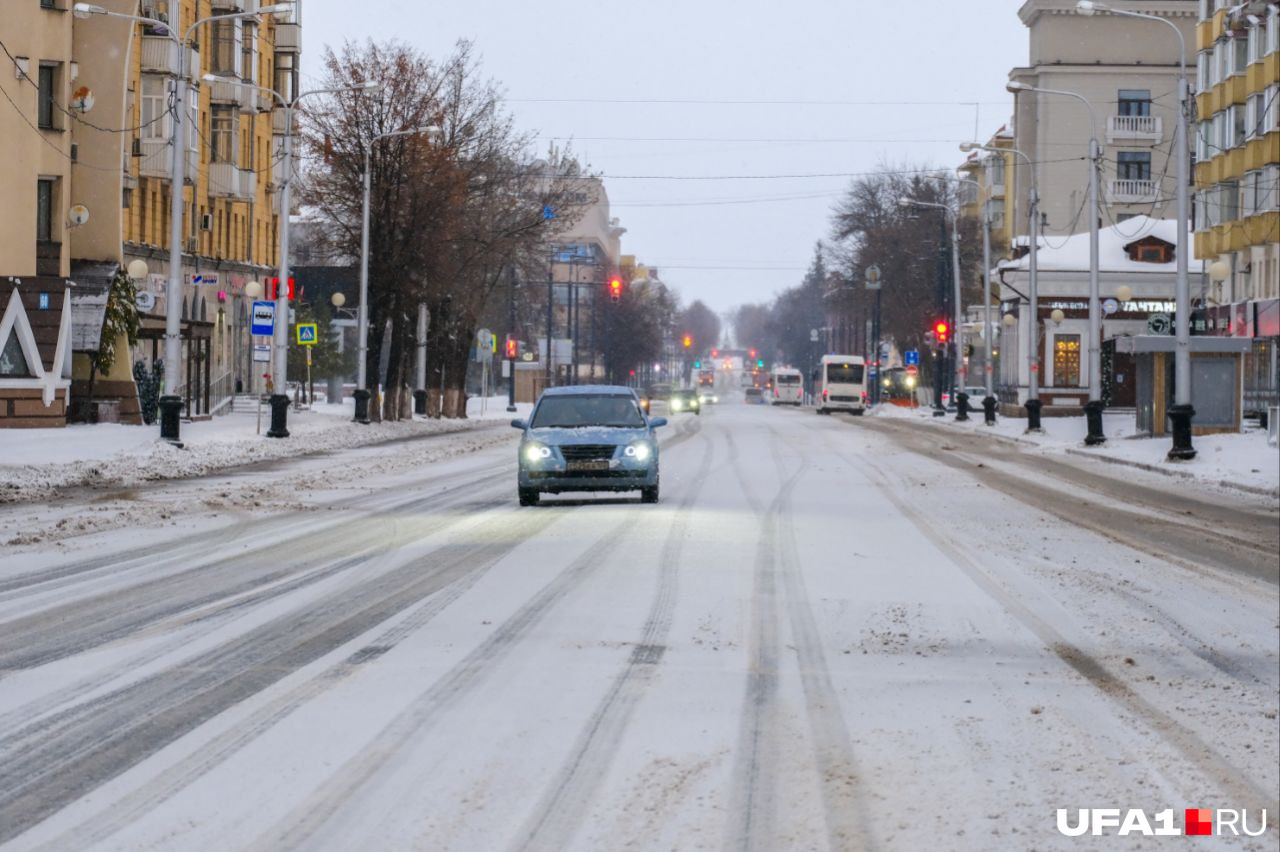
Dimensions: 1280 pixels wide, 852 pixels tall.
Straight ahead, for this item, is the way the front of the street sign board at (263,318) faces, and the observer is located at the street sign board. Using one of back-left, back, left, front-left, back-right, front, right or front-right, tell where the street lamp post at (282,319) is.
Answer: left

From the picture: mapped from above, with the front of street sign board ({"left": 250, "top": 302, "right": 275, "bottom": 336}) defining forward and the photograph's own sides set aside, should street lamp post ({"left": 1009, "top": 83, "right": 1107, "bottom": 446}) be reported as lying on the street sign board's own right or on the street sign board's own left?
on the street sign board's own left

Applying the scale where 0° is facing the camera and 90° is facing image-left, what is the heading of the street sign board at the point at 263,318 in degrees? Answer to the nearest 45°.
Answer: approximately 0°

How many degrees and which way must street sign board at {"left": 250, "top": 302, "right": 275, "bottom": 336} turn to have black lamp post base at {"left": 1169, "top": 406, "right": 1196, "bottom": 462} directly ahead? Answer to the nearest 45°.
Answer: approximately 45° to its left
